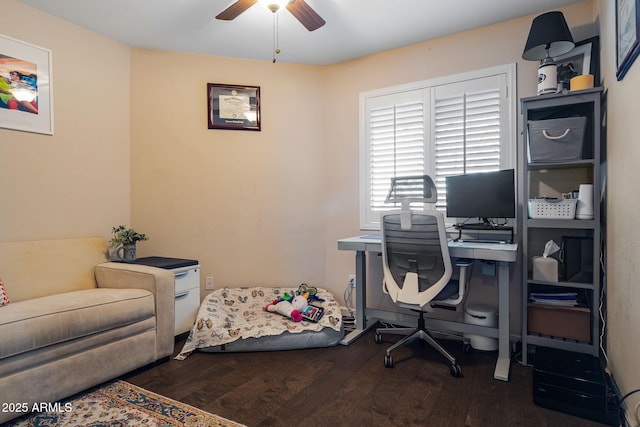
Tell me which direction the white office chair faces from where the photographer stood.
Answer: facing away from the viewer and to the right of the viewer

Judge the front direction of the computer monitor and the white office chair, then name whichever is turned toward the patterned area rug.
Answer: the computer monitor

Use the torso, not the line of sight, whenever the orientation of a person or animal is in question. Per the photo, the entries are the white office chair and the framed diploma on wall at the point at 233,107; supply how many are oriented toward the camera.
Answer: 1

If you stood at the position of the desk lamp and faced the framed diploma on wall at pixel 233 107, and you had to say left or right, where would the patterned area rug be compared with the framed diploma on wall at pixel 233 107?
left

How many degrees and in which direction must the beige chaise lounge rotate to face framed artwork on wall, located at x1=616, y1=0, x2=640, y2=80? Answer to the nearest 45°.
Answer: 0° — it already faces it

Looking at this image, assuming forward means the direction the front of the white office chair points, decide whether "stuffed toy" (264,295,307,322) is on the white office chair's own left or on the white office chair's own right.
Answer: on the white office chair's own left

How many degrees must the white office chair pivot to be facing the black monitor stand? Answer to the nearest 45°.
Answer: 0° — it already faces it

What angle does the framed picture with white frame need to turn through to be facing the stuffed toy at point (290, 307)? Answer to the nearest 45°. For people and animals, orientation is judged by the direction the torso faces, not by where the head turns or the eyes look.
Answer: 0° — it already faces it
